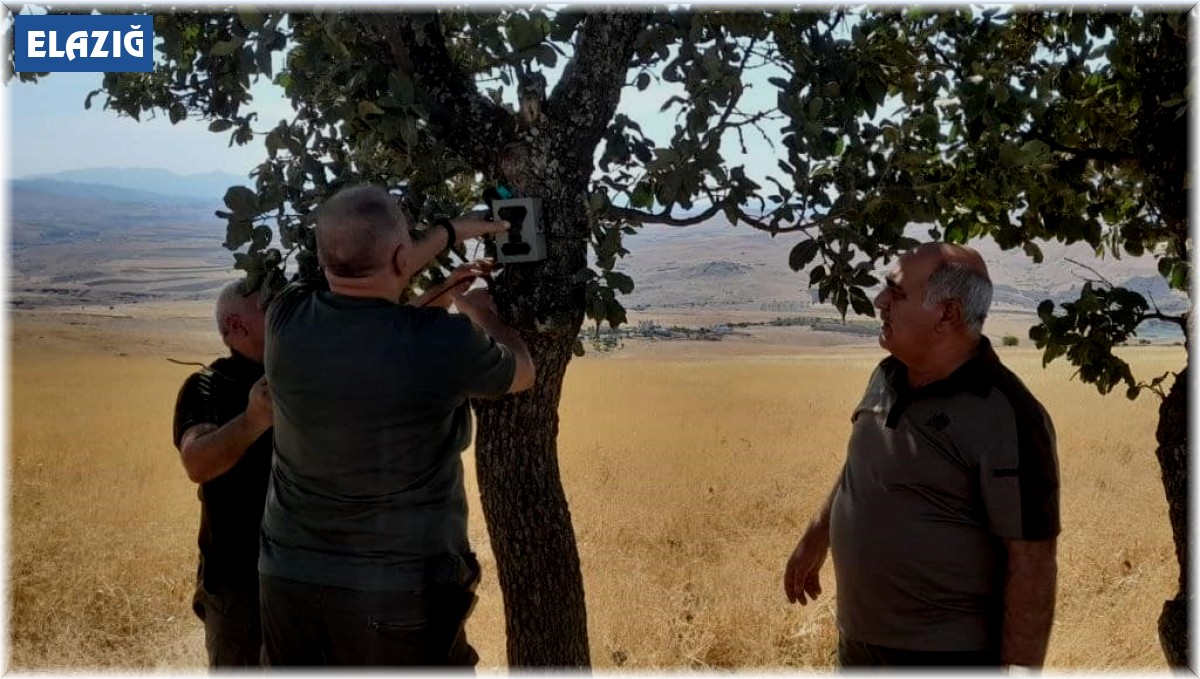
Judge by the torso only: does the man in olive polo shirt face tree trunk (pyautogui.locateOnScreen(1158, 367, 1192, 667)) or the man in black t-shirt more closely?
the man in black t-shirt

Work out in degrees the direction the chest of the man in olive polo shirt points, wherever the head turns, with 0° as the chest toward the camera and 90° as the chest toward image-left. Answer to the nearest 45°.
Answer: approximately 45°

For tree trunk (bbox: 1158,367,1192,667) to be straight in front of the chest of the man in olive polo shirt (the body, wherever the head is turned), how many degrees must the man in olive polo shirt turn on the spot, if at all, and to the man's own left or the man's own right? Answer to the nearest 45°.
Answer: approximately 180°

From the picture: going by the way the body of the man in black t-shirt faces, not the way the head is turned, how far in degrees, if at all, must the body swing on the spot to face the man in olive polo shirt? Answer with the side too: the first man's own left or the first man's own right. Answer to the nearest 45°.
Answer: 0° — they already face them

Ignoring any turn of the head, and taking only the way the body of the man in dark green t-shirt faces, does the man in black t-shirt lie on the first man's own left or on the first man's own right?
on the first man's own left

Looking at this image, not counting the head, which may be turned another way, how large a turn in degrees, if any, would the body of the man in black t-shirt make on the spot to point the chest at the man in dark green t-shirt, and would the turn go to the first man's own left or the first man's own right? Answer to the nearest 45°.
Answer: approximately 45° to the first man's own right
